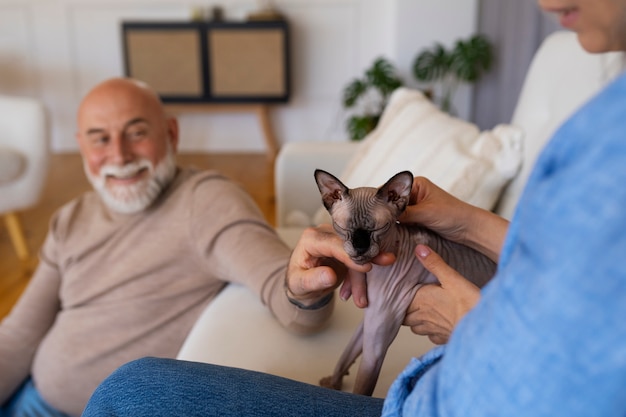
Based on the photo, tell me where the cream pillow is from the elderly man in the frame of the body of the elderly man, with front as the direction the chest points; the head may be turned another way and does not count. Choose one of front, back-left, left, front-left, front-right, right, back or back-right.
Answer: left

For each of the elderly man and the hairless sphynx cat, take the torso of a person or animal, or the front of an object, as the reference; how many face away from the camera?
0

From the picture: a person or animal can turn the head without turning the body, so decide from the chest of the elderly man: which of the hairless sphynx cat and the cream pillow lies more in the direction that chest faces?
the hairless sphynx cat

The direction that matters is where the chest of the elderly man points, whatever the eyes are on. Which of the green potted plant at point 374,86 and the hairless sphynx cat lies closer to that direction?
the hairless sphynx cat

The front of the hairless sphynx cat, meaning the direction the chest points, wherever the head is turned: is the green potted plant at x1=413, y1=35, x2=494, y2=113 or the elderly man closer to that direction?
the elderly man

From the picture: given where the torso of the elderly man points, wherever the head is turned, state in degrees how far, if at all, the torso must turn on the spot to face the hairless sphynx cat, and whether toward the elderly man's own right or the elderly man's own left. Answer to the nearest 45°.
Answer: approximately 45° to the elderly man's own left

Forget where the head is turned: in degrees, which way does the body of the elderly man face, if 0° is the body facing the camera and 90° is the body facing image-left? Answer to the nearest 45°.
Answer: approximately 0°

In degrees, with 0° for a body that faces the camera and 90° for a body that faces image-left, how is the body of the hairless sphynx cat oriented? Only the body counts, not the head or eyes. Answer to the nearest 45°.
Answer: approximately 45°

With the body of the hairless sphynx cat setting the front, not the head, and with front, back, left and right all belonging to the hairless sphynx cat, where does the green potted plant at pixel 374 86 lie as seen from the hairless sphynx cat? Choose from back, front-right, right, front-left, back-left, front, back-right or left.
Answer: back-right
